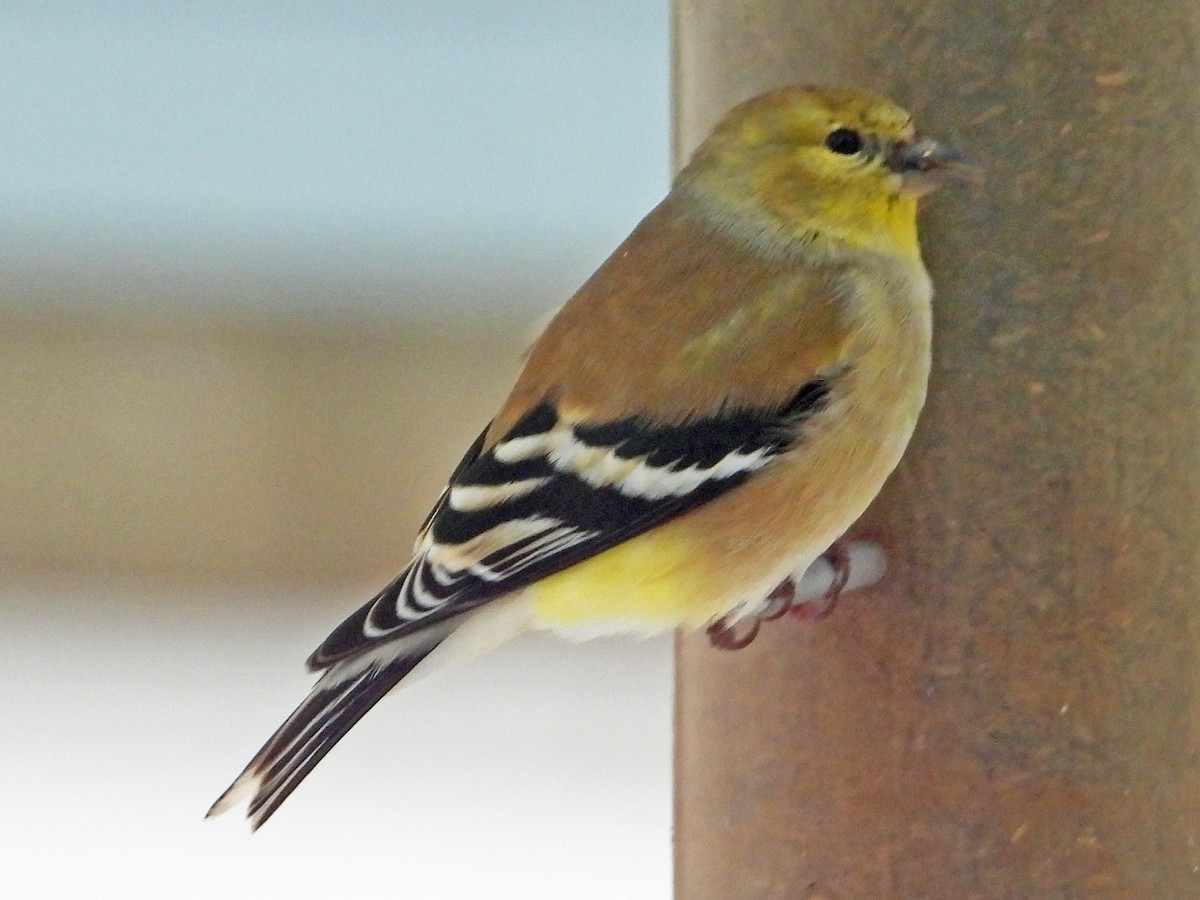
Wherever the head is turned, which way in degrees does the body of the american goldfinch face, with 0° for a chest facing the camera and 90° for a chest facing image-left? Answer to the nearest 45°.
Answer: approximately 270°
